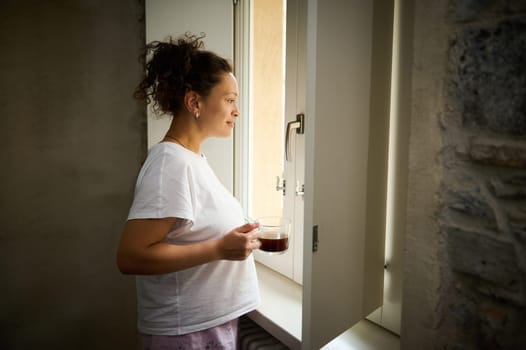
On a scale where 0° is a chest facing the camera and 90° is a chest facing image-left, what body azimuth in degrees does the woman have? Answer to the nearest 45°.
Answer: approximately 270°

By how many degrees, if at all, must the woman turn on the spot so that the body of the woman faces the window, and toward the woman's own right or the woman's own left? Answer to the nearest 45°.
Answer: approximately 45° to the woman's own left

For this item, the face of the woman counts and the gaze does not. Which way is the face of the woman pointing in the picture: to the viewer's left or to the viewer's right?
to the viewer's right
